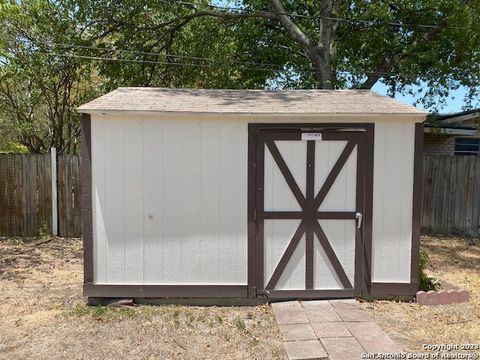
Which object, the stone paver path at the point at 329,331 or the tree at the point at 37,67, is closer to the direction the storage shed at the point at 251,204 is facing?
the stone paver path

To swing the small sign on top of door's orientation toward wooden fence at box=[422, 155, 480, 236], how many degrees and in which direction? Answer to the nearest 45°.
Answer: approximately 135° to its left

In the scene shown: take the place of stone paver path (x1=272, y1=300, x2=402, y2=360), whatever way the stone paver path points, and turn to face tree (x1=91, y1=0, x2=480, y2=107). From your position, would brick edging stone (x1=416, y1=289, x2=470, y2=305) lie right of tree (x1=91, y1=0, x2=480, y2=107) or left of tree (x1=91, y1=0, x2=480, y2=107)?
right

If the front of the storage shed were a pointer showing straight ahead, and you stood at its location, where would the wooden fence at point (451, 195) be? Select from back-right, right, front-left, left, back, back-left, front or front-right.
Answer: back-left

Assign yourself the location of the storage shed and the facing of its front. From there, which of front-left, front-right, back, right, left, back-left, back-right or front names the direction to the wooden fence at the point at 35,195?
back-right

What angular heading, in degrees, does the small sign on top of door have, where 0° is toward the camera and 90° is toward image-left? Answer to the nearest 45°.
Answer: approximately 0°

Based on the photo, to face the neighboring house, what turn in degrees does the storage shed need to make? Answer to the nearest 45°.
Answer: approximately 135° to its left

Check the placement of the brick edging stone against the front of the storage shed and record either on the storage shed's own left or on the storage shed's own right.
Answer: on the storage shed's own left

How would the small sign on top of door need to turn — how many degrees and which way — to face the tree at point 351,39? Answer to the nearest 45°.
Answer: approximately 180°
